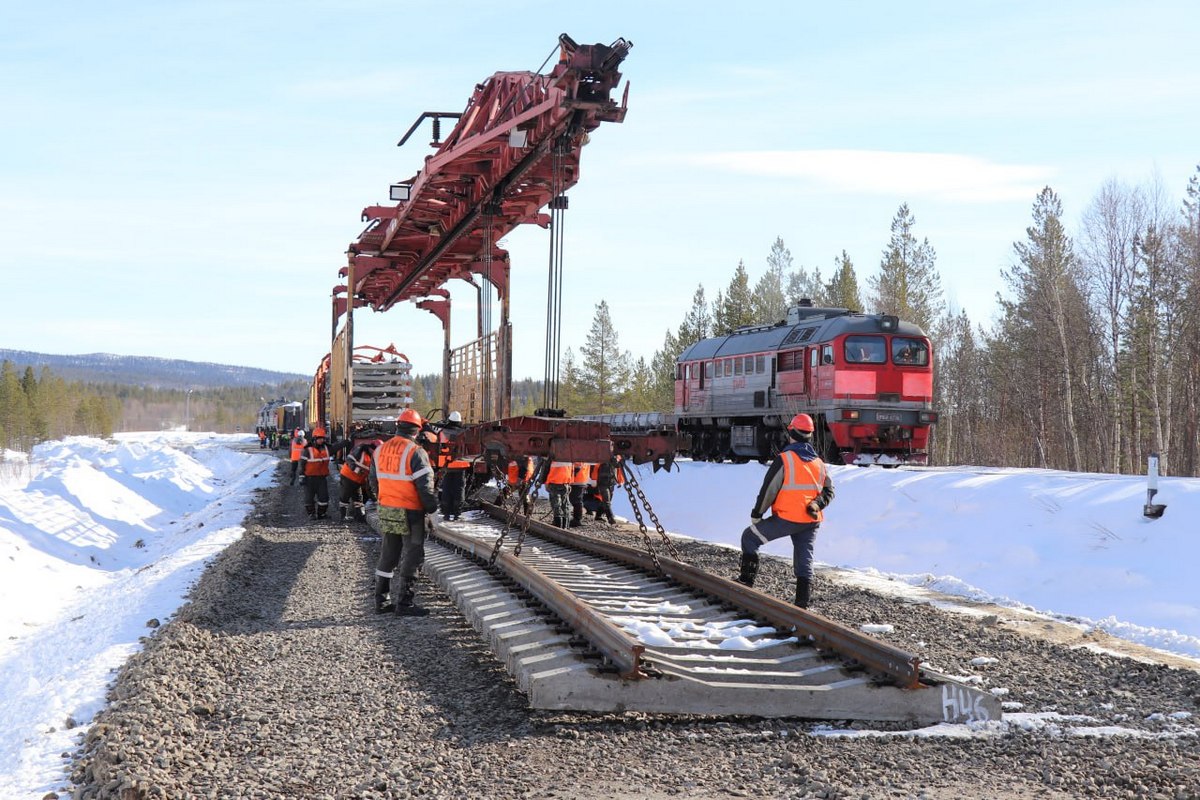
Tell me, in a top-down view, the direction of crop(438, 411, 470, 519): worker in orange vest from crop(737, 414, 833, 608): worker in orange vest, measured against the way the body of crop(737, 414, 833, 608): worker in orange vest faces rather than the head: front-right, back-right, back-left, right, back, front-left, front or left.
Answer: front

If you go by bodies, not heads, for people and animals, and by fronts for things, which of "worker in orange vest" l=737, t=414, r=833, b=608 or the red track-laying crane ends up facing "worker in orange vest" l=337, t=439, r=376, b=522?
"worker in orange vest" l=737, t=414, r=833, b=608

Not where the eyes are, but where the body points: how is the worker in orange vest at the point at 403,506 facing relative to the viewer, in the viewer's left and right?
facing away from the viewer and to the right of the viewer

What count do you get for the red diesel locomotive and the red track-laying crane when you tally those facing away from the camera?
0

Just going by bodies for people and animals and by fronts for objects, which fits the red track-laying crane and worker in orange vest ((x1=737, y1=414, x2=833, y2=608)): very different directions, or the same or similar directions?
very different directions

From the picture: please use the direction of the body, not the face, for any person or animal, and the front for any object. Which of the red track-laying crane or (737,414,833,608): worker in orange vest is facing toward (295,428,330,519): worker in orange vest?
(737,414,833,608): worker in orange vest

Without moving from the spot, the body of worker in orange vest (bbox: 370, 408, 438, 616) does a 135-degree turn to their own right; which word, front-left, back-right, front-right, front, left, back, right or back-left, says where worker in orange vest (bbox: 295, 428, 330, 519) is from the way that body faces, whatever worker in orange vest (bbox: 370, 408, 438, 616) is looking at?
back

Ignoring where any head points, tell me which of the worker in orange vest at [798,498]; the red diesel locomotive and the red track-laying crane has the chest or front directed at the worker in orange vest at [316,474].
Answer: the worker in orange vest at [798,498]

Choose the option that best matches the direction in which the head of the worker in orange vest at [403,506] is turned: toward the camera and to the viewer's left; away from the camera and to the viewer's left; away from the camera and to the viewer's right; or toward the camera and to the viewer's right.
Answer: away from the camera and to the viewer's right

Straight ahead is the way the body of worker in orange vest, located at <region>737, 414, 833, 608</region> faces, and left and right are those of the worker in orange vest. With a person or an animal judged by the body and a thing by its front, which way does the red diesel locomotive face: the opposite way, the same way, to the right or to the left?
the opposite way

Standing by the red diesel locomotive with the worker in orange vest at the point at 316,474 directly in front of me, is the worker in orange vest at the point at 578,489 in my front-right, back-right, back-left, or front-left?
front-left

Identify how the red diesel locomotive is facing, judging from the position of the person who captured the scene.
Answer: facing the viewer and to the right of the viewer

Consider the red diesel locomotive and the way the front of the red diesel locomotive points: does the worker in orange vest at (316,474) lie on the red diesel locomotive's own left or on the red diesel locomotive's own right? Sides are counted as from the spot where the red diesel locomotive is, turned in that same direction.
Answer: on the red diesel locomotive's own right

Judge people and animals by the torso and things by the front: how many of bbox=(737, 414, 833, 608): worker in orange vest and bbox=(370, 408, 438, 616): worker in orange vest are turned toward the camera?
0
